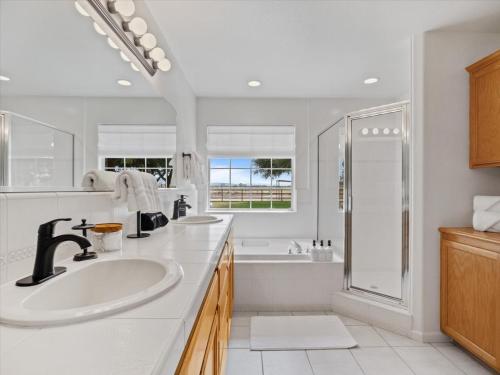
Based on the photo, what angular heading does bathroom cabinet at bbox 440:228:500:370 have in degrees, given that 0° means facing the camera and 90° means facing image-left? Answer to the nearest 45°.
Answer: approximately 45°

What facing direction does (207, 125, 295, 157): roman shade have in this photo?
toward the camera

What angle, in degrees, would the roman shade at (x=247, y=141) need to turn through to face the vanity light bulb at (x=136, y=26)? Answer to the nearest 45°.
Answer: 0° — it already faces it

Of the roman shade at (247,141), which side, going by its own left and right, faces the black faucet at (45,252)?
front

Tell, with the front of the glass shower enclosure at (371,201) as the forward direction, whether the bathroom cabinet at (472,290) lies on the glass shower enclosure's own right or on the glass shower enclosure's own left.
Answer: on the glass shower enclosure's own left

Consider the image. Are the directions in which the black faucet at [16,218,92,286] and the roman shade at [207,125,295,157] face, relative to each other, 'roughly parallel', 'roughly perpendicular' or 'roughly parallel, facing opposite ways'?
roughly perpendicular

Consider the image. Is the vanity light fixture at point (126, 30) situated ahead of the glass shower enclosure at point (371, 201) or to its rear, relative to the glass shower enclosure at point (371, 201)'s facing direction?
ahead

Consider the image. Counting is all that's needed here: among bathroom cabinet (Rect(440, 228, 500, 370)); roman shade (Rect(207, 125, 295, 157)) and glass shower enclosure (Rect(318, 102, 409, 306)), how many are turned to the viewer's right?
0

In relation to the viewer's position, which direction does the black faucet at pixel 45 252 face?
facing the viewer and to the right of the viewer

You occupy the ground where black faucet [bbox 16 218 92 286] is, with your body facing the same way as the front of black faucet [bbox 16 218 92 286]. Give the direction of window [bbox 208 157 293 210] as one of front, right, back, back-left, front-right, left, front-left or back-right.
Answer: left

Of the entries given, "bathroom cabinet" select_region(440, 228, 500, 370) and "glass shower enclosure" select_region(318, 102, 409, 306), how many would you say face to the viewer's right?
0

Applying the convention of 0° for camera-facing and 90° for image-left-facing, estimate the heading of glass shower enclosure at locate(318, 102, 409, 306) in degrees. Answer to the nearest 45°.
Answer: approximately 45°
